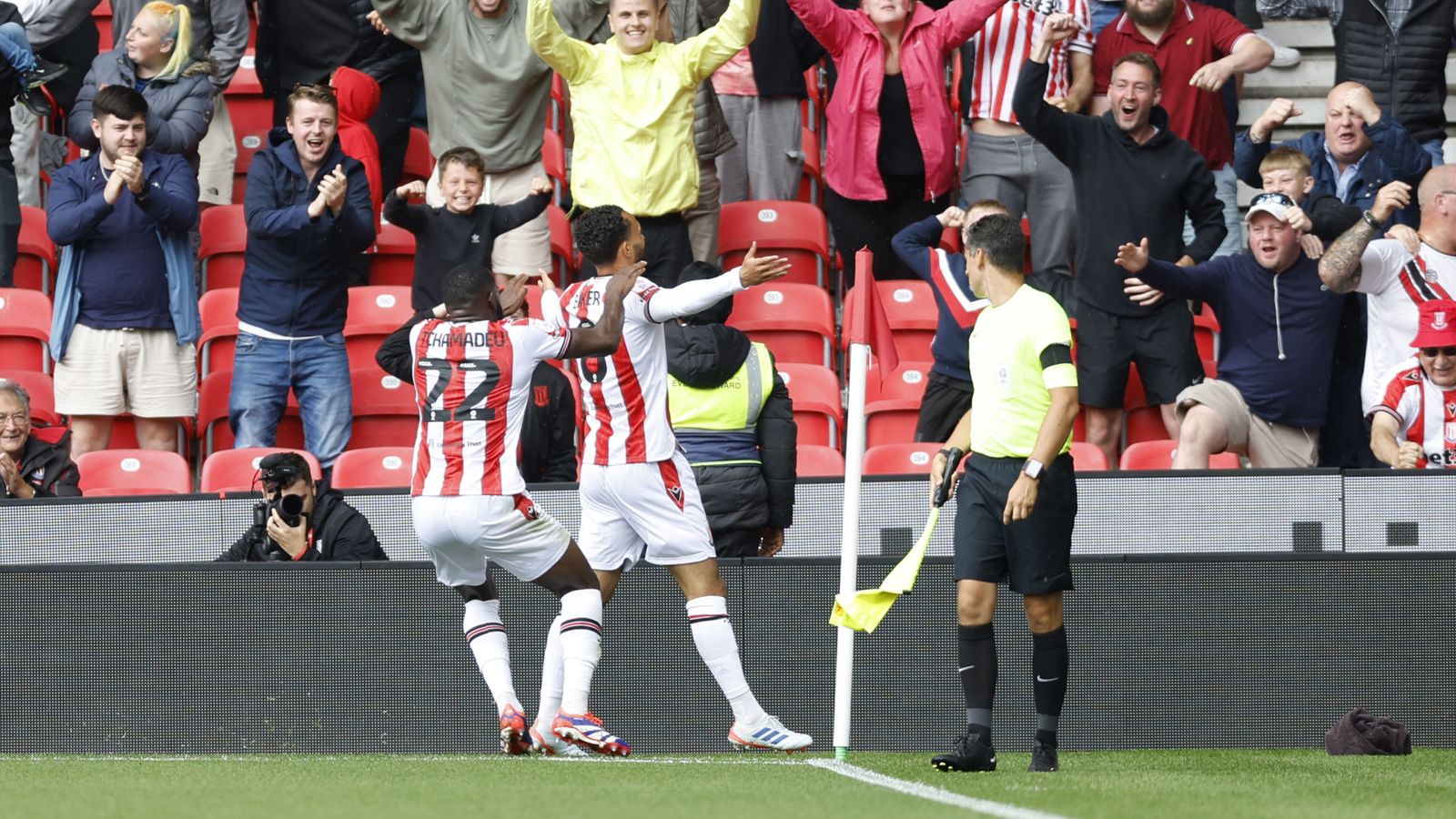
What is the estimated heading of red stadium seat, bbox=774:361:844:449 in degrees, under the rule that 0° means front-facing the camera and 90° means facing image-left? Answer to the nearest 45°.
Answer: approximately 0°

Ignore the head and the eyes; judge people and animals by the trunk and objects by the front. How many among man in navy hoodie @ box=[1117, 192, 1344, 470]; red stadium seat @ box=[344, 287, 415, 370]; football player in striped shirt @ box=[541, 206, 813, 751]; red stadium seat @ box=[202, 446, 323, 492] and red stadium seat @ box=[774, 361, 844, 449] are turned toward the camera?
4

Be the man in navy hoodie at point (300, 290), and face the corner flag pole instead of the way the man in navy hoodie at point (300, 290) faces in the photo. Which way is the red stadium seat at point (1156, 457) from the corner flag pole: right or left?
left

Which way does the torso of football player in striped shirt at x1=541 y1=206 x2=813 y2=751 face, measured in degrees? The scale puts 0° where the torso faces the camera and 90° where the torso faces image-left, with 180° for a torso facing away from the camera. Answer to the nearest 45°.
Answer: approximately 225°

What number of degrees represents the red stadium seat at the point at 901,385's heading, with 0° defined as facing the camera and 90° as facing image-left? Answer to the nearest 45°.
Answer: approximately 0°

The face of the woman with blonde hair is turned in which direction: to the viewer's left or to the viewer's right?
to the viewer's left

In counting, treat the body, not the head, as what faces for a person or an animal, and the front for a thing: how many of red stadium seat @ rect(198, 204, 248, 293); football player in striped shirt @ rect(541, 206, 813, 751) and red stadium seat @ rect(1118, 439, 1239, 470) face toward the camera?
2

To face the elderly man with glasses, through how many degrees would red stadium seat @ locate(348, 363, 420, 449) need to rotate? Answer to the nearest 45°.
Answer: approximately 45° to its right
